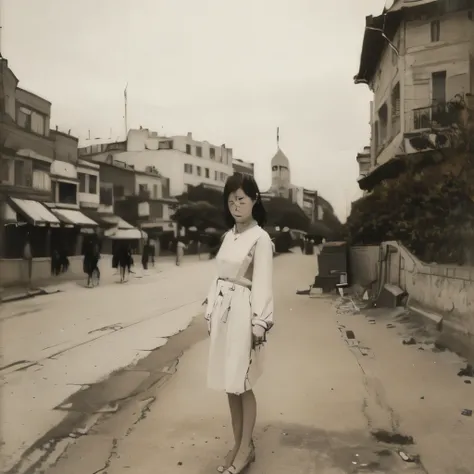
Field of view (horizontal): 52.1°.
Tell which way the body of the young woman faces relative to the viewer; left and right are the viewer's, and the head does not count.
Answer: facing the viewer and to the left of the viewer

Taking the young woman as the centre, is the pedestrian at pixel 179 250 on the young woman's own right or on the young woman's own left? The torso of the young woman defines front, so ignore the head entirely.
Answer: on the young woman's own right

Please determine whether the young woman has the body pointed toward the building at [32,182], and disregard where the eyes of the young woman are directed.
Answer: no

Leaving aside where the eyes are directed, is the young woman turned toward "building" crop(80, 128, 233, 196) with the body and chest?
no

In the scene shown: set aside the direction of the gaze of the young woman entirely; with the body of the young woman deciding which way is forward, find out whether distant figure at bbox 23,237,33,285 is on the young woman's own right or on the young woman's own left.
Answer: on the young woman's own right

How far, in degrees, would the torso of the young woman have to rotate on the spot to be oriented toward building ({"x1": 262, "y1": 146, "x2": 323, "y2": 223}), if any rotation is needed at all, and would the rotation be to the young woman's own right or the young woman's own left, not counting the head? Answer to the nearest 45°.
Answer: approximately 135° to the young woman's own right
